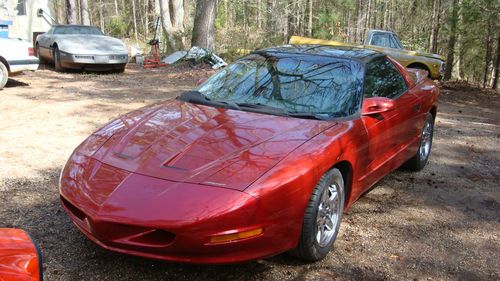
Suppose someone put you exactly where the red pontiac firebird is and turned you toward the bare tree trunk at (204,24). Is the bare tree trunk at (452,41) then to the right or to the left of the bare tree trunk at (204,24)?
right

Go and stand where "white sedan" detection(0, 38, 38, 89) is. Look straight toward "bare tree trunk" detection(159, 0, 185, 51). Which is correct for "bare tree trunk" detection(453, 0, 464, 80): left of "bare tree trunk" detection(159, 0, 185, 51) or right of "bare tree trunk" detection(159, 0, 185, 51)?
right

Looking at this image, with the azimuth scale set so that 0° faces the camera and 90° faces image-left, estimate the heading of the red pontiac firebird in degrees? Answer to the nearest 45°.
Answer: approximately 45°

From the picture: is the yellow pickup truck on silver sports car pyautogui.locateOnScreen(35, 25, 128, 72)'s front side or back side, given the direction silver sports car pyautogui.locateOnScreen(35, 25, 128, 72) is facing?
on the front side

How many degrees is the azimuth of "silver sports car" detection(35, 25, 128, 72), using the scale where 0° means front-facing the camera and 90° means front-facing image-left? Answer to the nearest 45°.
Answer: approximately 315°

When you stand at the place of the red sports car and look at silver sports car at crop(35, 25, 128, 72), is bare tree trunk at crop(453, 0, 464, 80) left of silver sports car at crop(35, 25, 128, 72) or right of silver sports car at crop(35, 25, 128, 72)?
right

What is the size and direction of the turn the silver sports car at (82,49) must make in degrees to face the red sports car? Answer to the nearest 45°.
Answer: approximately 45° to its right

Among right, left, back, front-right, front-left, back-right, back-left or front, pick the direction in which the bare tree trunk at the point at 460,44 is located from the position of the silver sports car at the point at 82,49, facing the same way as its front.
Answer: front-left

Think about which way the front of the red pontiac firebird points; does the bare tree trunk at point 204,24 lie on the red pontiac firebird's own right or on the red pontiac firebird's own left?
on the red pontiac firebird's own right
